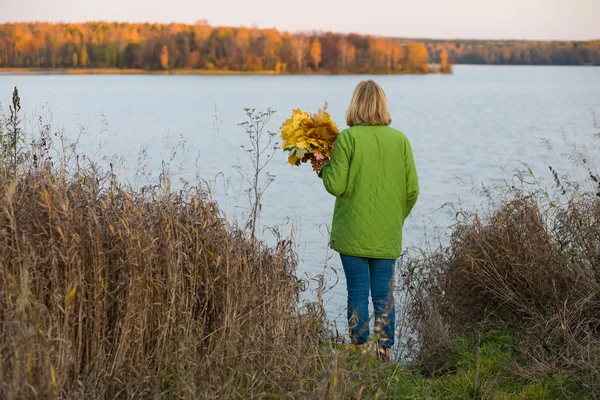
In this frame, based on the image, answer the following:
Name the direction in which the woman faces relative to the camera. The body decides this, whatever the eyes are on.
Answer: away from the camera

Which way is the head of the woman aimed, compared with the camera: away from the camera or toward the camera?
away from the camera
